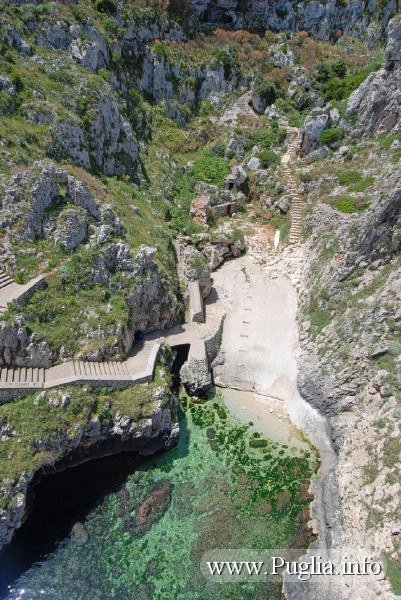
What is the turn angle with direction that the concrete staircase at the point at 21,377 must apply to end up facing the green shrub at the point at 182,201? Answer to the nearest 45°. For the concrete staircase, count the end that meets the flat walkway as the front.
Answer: approximately 45° to its left

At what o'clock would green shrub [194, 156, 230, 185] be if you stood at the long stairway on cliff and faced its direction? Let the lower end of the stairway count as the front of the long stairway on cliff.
The green shrub is roughly at 3 o'clock from the long stairway on cliff.

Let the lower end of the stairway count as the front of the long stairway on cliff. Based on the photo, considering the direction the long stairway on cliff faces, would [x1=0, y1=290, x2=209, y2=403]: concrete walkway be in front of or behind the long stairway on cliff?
in front

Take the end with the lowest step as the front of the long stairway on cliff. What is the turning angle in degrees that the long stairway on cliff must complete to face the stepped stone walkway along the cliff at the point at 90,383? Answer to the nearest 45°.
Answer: approximately 45° to its right

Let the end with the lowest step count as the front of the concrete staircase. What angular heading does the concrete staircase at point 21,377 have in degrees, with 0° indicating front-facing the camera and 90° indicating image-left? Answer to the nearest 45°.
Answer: approximately 270°

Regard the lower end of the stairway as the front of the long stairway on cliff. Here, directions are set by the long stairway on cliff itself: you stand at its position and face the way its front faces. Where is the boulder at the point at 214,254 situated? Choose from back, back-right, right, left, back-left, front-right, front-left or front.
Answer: front-right

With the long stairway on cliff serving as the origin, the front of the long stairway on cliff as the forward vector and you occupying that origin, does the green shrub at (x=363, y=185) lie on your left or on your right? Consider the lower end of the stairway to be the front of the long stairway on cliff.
on your left

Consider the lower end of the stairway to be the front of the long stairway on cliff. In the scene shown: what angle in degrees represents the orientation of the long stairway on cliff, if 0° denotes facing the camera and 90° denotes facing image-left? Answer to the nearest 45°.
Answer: approximately 0°

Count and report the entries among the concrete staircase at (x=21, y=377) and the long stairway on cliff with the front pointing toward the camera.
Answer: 1

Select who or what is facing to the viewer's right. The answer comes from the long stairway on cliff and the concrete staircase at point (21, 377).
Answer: the concrete staircase
